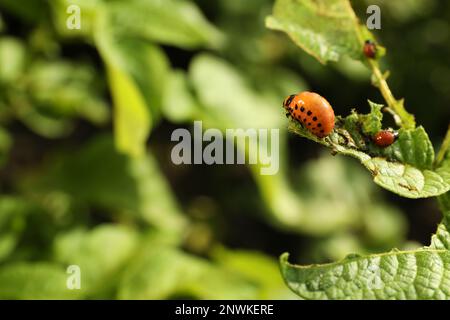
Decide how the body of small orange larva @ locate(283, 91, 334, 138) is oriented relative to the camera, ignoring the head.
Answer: to the viewer's left

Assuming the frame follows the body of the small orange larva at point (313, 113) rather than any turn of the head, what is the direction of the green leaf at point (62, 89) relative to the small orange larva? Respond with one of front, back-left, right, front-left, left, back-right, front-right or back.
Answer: front-right

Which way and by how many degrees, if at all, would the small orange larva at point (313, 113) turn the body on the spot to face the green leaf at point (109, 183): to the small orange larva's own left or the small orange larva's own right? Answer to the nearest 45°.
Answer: approximately 45° to the small orange larva's own right

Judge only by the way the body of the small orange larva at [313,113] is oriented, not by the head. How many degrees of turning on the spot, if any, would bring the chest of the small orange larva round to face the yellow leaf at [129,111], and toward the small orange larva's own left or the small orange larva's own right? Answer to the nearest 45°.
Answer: approximately 45° to the small orange larva's own right

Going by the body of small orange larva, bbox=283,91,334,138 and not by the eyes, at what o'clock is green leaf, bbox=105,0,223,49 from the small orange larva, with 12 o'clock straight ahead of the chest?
The green leaf is roughly at 2 o'clock from the small orange larva.

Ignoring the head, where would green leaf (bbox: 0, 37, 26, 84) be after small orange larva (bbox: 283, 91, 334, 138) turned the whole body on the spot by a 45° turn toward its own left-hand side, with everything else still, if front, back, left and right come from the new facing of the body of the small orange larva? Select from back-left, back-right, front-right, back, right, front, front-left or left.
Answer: right
